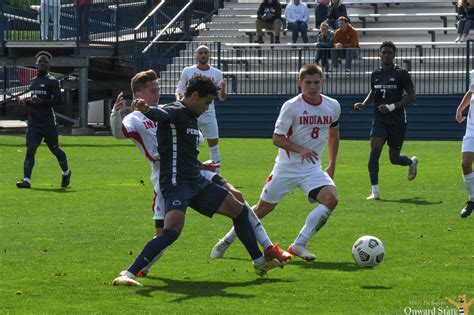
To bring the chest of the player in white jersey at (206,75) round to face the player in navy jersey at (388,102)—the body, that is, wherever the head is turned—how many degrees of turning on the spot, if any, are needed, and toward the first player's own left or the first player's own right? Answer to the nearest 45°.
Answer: approximately 45° to the first player's own left

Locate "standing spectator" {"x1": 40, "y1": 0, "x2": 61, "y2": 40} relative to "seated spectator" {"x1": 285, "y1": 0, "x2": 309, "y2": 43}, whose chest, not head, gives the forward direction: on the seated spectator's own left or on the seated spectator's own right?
on the seated spectator's own right

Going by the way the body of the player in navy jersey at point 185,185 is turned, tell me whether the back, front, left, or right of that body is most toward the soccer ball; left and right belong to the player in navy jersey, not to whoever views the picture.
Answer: front

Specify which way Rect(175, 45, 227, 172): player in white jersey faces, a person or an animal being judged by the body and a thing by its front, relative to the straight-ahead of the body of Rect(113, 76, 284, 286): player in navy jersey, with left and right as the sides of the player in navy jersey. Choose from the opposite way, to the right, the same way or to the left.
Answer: to the right

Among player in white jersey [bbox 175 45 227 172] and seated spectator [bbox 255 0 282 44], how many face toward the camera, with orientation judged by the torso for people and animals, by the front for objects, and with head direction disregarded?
2

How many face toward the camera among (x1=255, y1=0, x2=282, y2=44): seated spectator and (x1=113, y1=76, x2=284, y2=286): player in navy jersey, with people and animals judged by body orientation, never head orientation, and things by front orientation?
1

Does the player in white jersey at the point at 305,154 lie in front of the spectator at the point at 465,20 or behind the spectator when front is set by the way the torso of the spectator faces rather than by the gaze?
in front

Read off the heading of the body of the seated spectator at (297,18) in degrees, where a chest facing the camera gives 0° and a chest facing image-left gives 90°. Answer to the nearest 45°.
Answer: approximately 0°

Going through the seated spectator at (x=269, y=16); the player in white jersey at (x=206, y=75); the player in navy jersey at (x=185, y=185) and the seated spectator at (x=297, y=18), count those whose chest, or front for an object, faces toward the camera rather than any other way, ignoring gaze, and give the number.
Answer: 3

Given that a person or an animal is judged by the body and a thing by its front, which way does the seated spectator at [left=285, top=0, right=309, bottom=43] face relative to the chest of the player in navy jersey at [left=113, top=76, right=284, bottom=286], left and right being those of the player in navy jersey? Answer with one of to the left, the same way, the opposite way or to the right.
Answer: to the right
